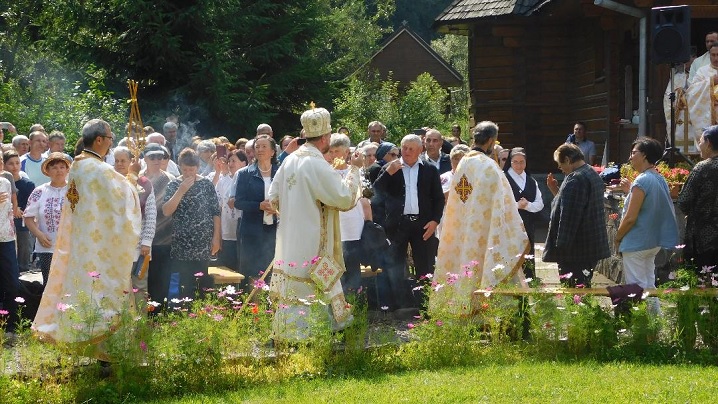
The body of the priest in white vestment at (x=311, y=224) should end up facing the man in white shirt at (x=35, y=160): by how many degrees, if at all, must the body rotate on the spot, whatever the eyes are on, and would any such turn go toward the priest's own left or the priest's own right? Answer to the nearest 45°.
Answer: approximately 90° to the priest's own left

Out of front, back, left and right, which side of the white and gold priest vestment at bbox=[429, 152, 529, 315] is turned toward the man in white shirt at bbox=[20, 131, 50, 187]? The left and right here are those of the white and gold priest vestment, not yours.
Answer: left

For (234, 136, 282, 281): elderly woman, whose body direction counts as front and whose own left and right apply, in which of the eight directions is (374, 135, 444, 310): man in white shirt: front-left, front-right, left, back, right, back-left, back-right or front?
front-left

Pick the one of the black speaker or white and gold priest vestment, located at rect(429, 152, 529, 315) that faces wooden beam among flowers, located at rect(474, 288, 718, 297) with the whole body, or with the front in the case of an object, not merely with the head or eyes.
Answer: the black speaker

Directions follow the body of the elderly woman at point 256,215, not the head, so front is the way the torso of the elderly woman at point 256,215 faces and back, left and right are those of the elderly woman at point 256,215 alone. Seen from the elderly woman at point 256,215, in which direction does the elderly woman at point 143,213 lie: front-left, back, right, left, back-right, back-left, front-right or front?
right
